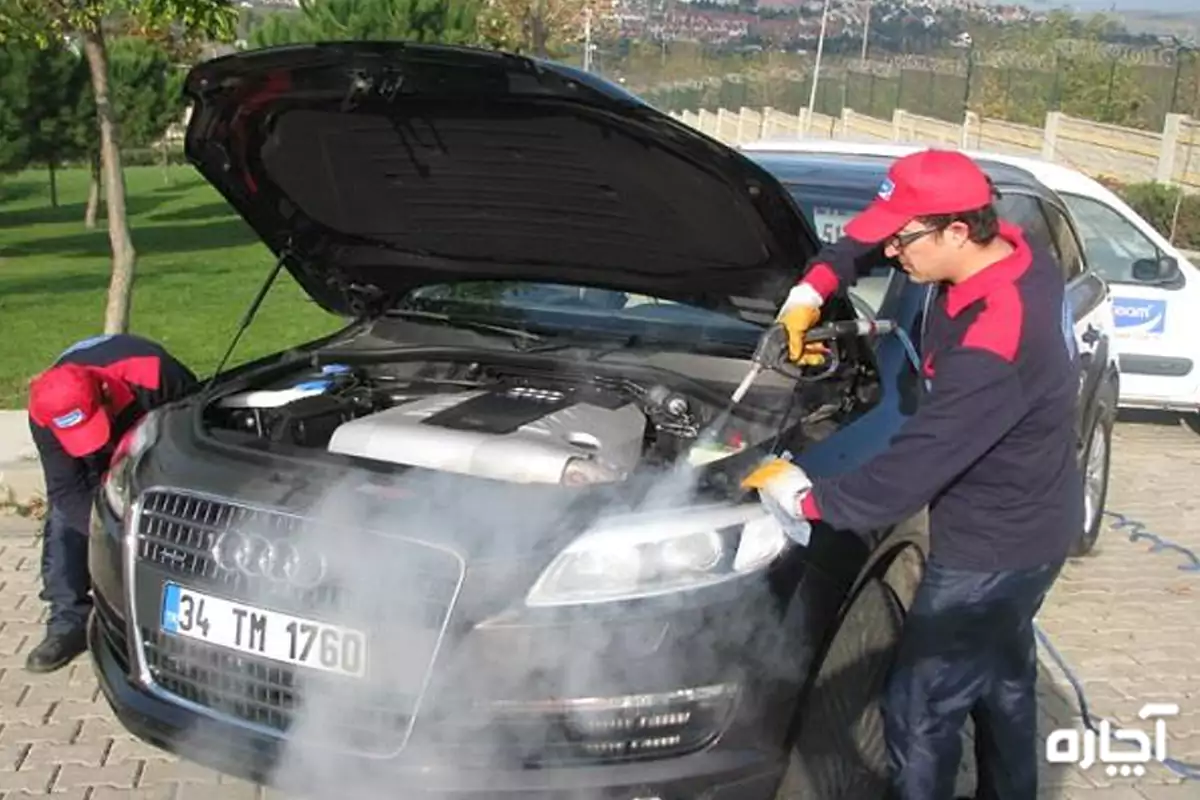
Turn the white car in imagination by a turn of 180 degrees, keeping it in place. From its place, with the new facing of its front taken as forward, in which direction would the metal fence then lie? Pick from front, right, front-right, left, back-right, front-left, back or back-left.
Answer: right

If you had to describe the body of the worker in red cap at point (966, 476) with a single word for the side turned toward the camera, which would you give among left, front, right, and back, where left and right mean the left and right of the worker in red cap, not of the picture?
left

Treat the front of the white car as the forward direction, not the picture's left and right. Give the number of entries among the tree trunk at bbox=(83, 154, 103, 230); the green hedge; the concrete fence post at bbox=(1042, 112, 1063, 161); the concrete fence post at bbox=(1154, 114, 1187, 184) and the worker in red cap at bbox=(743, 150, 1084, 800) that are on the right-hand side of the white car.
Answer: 1

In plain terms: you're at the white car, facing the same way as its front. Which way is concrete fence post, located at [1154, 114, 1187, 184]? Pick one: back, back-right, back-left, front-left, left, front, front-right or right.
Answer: left

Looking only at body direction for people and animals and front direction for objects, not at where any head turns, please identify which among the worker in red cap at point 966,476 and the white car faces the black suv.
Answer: the worker in red cap

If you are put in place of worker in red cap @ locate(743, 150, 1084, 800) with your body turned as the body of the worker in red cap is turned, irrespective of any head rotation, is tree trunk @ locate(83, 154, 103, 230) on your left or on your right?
on your right

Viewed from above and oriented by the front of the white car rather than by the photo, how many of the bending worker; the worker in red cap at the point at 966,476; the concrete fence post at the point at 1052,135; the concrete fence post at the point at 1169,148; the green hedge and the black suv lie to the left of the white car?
3

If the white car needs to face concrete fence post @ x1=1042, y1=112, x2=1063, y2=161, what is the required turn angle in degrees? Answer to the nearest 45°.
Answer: approximately 90° to its left

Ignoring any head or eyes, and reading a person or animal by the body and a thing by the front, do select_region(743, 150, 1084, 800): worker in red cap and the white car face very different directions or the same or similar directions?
very different directions

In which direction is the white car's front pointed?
to the viewer's right

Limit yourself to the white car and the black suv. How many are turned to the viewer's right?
1

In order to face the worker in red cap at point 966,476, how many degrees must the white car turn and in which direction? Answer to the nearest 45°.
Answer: approximately 90° to its right

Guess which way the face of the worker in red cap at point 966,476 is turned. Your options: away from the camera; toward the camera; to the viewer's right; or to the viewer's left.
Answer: to the viewer's left

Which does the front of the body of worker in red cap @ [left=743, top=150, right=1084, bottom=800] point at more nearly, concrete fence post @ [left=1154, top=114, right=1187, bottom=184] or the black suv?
the black suv

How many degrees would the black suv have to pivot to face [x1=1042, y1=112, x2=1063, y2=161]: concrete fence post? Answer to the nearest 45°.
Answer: approximately 180°

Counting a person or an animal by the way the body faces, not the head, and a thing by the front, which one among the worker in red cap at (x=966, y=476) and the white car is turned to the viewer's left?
the worker in red cap

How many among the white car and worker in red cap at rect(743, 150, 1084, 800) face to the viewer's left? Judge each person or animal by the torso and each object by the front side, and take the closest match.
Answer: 1

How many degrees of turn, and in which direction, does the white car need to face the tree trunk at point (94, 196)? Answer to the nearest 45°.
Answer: approximately 135° to its left

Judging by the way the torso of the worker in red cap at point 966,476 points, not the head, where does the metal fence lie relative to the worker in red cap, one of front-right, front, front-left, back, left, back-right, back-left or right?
right

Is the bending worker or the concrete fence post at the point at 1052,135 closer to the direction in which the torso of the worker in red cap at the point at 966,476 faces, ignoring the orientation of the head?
the bending worker
